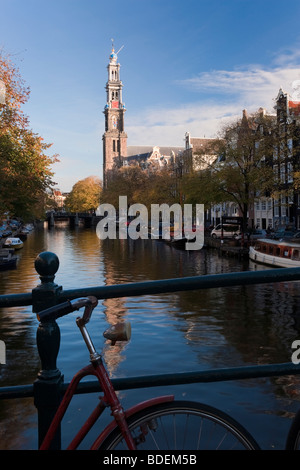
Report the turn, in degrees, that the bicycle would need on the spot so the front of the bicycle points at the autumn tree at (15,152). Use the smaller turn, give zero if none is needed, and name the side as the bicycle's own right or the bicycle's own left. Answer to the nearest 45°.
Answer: approximately 90° to the bicycle's own left

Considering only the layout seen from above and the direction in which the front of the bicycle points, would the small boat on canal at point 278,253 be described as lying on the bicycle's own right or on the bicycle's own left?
on the bicycle's own left

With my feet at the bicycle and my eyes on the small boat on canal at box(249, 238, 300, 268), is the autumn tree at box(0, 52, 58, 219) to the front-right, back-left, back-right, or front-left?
front-left

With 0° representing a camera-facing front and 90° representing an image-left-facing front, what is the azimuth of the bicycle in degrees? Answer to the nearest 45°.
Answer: approximately 270°

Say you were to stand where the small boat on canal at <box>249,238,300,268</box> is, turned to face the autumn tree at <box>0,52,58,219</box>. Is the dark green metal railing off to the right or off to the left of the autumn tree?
left
